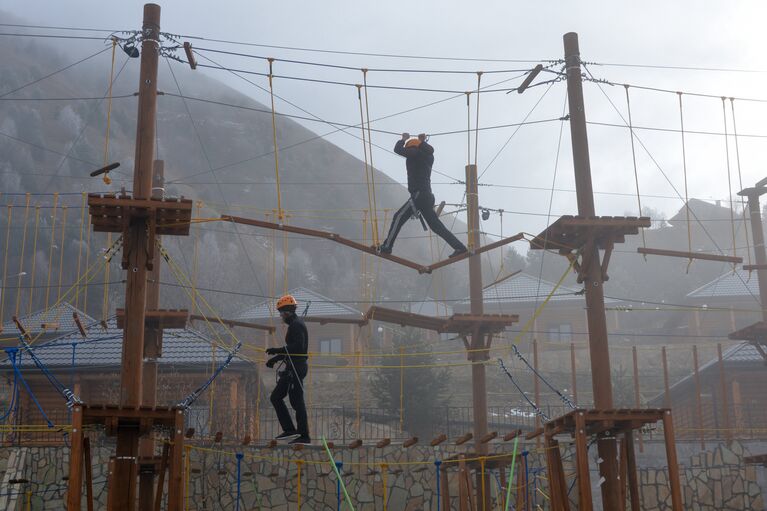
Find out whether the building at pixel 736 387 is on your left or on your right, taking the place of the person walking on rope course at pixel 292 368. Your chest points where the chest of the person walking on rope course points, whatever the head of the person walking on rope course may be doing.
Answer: on your right

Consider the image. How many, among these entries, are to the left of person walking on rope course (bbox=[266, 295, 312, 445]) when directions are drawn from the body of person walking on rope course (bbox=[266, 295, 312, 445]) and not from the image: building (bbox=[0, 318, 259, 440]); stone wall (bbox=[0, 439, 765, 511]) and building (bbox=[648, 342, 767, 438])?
0

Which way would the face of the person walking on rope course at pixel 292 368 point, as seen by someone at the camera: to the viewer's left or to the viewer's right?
to the viewer's left

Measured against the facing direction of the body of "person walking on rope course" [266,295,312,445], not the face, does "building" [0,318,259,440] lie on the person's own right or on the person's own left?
on the person's own right

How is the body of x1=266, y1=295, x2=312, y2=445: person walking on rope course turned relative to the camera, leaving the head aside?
to the viewer's left

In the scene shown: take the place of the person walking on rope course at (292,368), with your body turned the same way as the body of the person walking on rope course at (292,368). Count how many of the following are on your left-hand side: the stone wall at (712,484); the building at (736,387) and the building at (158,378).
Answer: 0

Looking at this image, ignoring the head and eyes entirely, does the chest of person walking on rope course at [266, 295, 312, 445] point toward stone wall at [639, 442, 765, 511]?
no

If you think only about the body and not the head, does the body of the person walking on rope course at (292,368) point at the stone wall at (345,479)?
no
